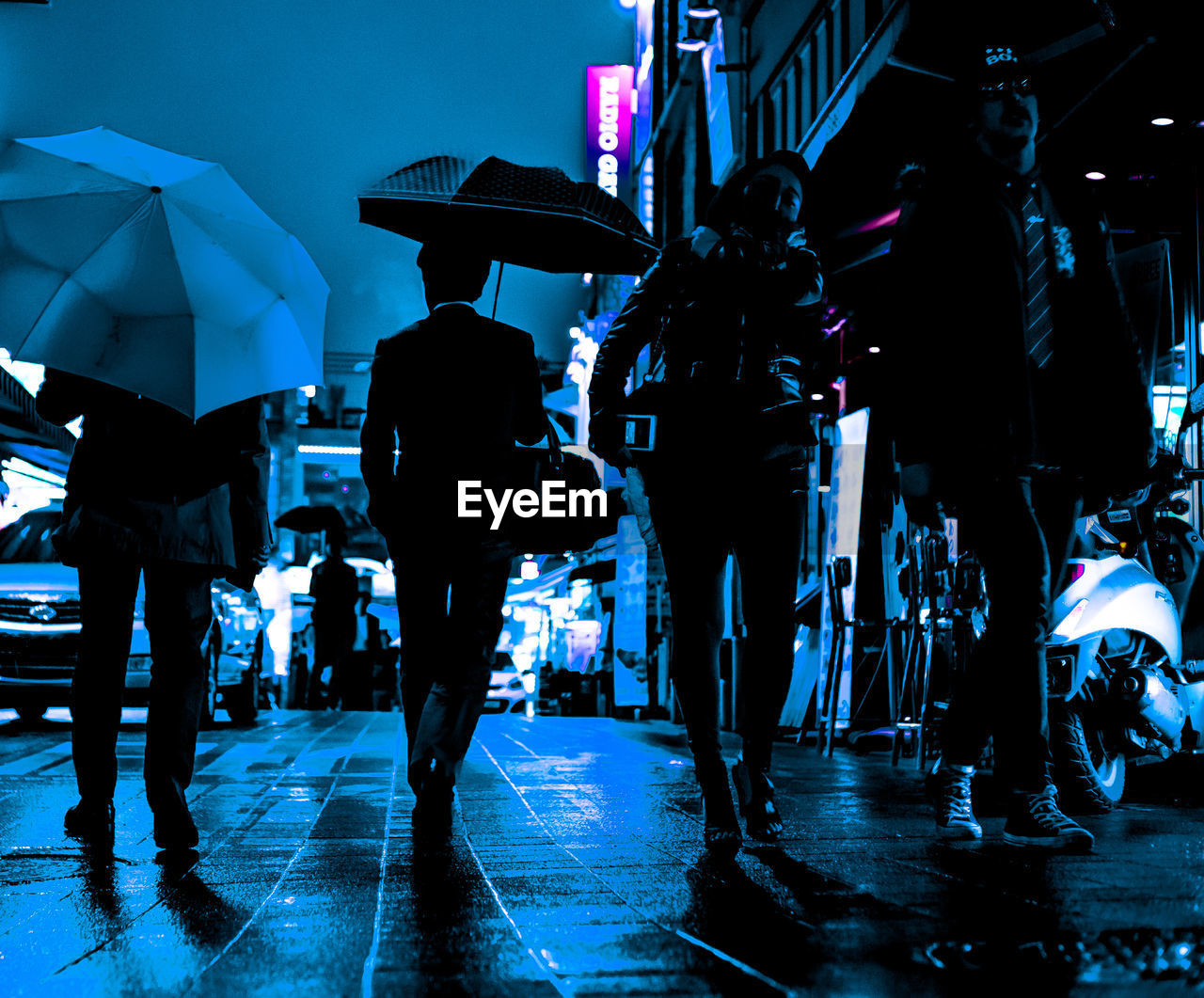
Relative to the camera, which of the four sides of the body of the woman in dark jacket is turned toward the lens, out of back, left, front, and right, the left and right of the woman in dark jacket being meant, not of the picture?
front

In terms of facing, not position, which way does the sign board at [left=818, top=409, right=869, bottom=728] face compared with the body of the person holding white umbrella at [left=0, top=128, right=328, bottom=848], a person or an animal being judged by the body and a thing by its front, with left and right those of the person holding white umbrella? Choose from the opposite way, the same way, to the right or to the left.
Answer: to the left

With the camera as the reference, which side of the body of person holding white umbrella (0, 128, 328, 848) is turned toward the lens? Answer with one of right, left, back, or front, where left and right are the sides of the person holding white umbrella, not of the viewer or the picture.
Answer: back

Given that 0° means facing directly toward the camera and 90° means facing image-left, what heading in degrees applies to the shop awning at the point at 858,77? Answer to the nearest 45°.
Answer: approximately 90°

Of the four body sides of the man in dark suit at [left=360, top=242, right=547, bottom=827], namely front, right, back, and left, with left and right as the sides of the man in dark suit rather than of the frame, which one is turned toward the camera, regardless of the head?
back

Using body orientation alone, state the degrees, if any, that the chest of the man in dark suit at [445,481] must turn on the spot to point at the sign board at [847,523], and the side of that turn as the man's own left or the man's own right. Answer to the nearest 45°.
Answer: approximately 45° to the man's own right

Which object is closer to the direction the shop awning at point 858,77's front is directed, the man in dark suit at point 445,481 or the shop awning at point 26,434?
the shop awning

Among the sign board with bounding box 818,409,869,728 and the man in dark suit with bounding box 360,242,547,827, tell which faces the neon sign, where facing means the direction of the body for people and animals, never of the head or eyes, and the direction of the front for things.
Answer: the man in dark suit

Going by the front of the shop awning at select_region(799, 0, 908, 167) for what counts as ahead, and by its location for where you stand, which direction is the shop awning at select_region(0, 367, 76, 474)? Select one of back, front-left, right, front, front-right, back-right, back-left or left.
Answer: front-right

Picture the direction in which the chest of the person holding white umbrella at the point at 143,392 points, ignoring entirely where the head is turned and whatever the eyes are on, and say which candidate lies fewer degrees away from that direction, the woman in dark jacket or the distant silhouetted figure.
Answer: the distant silhouetted figure

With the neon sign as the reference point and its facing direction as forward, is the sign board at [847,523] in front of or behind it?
in front

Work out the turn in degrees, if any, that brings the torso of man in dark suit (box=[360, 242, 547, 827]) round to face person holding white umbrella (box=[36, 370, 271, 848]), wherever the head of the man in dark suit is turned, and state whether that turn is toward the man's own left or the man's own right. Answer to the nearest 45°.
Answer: approximately 135° to the man's own left

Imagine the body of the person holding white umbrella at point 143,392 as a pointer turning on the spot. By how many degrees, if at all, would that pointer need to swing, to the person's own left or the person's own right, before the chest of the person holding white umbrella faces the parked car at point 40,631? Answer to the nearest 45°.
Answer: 0° — they already face it

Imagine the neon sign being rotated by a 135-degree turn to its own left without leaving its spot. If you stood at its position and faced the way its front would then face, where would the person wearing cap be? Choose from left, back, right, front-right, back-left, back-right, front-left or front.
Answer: back-right

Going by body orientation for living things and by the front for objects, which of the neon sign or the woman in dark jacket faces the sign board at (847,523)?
the neon sign

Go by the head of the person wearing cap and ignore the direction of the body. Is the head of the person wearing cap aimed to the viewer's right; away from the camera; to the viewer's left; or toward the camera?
toward the camera

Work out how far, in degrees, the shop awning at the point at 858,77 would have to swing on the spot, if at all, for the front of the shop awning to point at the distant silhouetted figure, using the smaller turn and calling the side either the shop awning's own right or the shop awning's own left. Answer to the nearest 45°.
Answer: approximately 45° to the shop awning's own right

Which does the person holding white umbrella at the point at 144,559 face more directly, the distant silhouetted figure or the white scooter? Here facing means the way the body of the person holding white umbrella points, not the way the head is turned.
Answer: the distant silhouetted figure
